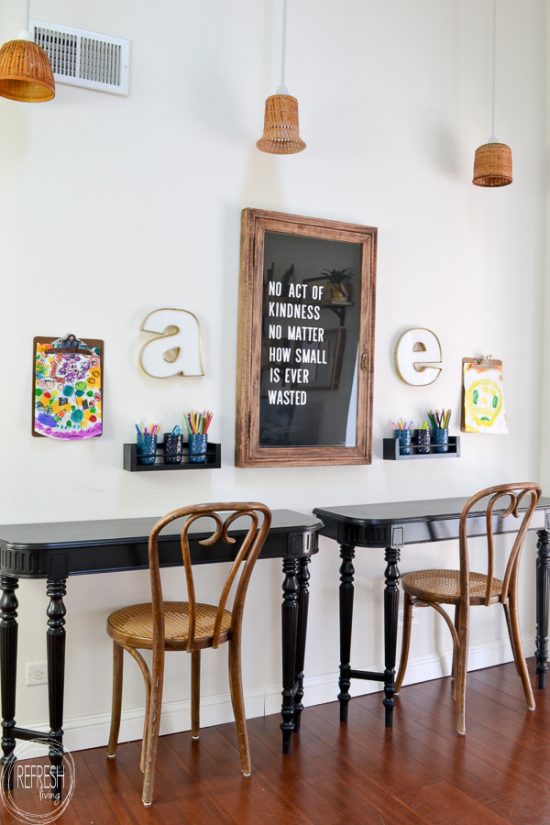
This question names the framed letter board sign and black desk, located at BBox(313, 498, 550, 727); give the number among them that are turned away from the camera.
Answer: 0

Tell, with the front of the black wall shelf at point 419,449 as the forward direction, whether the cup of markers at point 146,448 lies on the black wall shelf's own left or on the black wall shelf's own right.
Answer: on the black wall shelf's own right

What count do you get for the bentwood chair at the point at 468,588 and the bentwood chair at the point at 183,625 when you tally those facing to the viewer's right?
0

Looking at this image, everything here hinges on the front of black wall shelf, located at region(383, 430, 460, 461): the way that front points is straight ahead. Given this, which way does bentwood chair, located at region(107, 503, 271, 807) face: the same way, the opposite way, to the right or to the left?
the opposite way

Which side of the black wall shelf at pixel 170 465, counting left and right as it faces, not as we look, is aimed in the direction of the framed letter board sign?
left

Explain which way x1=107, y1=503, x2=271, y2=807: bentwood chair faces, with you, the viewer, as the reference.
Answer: facing away from the viewer and to the left of the viewer

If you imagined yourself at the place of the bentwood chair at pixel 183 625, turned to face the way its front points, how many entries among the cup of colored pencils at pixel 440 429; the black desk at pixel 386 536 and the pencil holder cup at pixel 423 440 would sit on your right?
3

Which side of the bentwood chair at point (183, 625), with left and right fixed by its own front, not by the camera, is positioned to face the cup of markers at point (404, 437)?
right

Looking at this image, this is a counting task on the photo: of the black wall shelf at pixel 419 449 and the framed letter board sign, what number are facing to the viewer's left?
0

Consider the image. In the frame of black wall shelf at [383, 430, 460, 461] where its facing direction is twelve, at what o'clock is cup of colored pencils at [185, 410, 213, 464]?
The cup of colored pencils is roughly at 3 o'clock from the black wall shelf.

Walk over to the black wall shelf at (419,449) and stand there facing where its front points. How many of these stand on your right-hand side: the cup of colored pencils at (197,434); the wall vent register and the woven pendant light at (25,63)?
3

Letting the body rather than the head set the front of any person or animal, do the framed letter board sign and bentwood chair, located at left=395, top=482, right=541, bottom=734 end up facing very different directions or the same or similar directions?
very different directions

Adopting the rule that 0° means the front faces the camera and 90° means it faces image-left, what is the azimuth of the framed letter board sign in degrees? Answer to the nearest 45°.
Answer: approximately 315°

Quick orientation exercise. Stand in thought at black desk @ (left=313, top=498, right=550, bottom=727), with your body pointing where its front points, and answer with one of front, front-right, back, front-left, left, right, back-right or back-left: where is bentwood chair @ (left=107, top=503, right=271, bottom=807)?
right

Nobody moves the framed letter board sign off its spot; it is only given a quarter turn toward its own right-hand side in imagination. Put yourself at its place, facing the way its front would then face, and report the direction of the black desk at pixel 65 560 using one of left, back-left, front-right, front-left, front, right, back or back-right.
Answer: front
